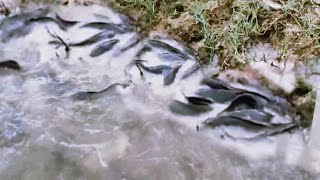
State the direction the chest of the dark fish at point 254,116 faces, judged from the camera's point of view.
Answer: to the viewer's right

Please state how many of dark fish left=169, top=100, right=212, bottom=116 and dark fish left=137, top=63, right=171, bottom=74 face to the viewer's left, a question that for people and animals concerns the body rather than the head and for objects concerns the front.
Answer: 1

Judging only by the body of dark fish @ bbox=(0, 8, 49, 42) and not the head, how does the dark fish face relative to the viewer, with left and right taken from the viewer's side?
facing to the left of the viewer

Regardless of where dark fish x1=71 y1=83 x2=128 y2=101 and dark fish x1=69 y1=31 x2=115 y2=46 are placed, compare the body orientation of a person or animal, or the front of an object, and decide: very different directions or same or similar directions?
very different directions

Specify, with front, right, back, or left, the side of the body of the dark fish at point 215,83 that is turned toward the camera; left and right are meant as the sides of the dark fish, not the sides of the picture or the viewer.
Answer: left
